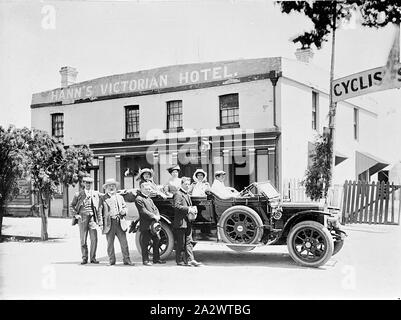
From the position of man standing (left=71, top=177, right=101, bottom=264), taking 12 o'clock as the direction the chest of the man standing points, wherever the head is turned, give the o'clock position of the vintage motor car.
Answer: The vintage motor car is roughly at 10 o'clock from the man standing.

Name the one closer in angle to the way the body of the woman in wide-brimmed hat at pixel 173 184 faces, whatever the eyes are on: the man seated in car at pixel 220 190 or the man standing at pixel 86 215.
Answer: the man seated in car

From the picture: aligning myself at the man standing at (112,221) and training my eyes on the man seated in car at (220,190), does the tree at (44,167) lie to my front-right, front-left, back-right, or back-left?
back-left

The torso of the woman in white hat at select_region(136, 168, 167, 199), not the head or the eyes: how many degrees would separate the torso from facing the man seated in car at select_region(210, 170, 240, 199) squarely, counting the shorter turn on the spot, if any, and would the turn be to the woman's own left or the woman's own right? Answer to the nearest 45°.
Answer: approximately 45° to the woman's own left

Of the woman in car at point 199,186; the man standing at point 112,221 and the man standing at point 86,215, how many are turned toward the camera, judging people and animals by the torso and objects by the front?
3

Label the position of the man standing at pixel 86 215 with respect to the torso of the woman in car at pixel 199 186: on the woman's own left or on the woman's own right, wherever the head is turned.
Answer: on the woman's own right

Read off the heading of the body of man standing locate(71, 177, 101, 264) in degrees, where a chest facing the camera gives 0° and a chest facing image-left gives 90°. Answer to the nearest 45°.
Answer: approximately 0°

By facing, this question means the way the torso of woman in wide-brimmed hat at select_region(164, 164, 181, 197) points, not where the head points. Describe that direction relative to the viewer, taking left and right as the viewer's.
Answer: facing the viewer and to the right of the viewer

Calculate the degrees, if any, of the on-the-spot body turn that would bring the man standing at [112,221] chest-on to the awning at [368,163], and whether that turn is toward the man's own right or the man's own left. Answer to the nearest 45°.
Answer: approximately 90° to the man's own left

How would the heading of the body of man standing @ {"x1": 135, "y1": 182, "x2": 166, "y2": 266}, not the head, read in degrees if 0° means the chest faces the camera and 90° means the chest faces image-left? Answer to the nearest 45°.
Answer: approximately 315°
